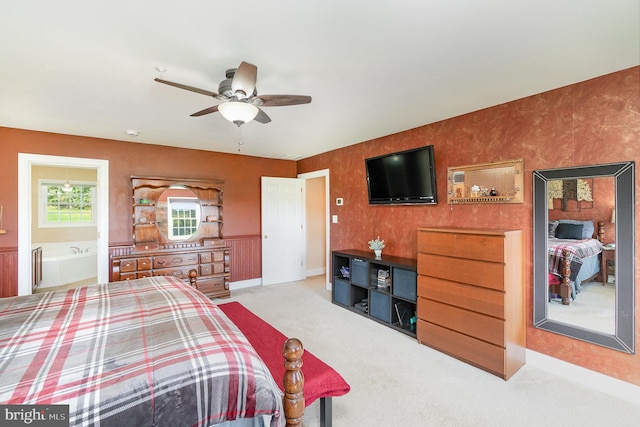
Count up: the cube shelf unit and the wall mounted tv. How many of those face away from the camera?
0

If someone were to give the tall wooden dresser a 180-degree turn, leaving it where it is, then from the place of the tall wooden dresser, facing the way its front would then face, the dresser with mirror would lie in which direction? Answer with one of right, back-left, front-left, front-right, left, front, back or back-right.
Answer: back-left

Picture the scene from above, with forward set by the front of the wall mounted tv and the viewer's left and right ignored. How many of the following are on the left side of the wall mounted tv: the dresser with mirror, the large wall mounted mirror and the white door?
1

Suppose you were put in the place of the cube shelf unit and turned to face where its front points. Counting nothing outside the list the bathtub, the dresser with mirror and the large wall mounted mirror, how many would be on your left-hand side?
1

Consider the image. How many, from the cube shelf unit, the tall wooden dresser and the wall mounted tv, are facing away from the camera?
0

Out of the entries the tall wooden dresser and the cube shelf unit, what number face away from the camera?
0

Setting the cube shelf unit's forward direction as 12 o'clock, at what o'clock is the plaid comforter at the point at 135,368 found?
The plaid comforter is roughly at 11 o'clock from the cube shelf unit.

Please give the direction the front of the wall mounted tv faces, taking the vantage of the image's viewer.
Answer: facing the viewer and to the left of the viewer

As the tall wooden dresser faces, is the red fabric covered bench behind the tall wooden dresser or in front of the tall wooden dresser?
in front

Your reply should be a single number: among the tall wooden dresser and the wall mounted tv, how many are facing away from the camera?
0

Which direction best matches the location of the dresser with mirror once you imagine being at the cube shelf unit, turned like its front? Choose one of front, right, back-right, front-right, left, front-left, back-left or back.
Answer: front-right

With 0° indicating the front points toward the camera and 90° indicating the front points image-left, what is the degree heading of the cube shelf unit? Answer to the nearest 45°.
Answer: approximately 45°

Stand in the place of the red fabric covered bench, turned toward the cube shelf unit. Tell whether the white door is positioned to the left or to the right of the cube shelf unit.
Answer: left

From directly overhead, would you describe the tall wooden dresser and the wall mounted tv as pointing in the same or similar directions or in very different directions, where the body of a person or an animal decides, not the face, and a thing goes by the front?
same or similar directions

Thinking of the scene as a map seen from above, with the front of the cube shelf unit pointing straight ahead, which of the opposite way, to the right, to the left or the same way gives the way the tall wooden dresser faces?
the same way

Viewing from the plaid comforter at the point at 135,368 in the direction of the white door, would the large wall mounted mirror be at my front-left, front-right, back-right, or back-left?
front-right

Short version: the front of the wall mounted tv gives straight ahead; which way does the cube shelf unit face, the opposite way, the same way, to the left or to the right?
the same way

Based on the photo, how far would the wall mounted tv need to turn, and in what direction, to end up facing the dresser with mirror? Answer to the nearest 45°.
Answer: approximately 45° to its right

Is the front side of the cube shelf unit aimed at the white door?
no
